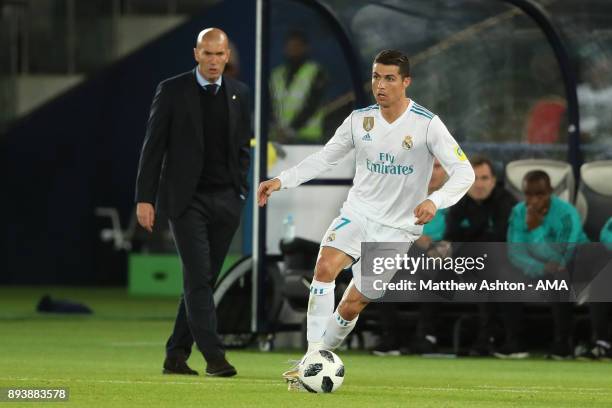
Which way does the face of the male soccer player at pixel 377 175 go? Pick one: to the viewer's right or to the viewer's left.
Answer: to the viewer's left

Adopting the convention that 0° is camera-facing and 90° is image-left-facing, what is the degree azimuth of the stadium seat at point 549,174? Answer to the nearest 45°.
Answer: approximately 0°

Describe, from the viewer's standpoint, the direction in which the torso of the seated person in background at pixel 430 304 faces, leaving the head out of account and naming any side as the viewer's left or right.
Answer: facing the viewer and to the left of the viewer

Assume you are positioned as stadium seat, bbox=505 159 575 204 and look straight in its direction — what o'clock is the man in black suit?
The man in black suit is roughly at 1 o'clock from the stadium seat.

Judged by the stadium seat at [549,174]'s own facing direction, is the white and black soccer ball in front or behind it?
in front

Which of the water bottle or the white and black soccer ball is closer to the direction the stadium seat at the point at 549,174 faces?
the white and black soccer ball

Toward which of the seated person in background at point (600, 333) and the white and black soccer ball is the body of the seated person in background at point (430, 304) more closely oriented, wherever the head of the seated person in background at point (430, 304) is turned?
the white and black soccer ball

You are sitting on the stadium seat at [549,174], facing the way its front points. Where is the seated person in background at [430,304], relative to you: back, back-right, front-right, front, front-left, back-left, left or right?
front-right

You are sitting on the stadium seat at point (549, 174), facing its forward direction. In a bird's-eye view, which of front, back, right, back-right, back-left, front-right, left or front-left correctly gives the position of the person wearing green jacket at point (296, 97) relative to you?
right

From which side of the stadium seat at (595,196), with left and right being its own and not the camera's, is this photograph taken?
front

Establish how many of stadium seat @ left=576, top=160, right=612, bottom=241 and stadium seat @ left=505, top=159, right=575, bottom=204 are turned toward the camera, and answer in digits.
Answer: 2
